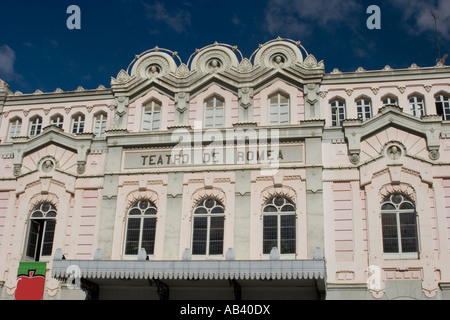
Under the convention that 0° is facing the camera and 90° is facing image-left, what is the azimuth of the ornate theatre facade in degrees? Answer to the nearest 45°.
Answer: approximately 0°

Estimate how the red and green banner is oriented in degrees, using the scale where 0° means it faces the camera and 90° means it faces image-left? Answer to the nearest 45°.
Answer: approximately 0°
